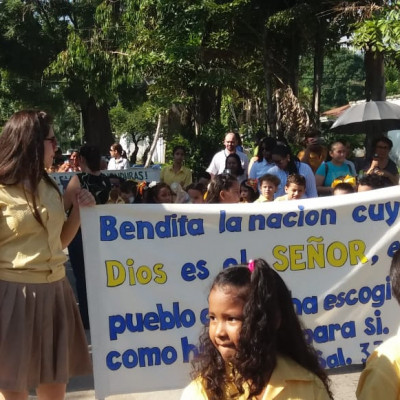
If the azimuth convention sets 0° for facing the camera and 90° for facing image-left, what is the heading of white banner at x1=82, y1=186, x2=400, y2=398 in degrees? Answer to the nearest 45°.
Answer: approximately 0°

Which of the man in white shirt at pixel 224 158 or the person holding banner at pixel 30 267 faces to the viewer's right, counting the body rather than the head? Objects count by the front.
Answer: the person holding banner

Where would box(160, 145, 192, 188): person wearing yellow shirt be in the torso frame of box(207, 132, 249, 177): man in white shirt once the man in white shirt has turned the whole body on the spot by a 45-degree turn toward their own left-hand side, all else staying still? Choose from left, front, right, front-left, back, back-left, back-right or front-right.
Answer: back

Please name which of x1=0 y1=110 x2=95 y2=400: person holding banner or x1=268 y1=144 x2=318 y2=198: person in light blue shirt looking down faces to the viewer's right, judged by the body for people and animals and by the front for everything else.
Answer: x1=0 y1=110 x2=95 y2=400: person holding banner

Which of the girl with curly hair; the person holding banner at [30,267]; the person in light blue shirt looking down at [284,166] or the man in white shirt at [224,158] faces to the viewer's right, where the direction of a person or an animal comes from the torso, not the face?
the person holding banner at [30,267]

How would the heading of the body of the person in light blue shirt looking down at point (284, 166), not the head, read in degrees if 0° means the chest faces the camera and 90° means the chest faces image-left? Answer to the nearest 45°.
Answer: approximately 45°

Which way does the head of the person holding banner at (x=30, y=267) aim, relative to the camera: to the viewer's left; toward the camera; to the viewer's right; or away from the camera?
to the viewer's right

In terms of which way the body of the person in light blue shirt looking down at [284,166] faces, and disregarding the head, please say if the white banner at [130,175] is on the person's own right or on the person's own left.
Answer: on the person's own right
